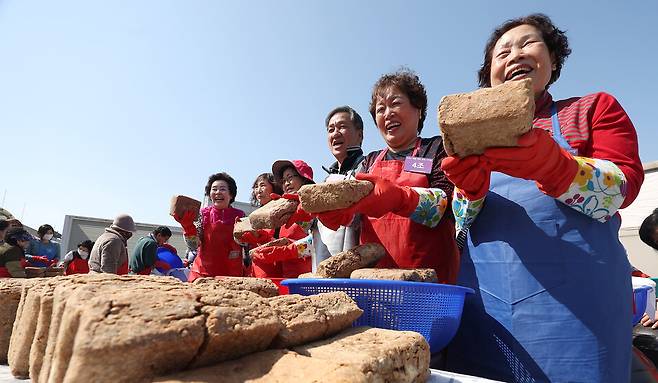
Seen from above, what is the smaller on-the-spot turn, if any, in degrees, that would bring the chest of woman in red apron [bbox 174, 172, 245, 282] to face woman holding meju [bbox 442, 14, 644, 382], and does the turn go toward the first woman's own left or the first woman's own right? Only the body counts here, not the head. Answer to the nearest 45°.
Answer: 0° — they already face them

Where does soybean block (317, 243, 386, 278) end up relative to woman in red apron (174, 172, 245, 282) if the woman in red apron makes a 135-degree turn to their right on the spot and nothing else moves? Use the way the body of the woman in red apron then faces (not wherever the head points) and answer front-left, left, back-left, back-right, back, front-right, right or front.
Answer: back-left

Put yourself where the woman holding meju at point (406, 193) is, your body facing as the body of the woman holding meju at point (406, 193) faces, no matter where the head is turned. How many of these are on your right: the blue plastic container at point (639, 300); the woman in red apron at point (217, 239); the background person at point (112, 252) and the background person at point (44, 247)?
3

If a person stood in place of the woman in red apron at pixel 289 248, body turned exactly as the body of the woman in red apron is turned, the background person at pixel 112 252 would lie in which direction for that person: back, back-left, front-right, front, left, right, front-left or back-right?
right

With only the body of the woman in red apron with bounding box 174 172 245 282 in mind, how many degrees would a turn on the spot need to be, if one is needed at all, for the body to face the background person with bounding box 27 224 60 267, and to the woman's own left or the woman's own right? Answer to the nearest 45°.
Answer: approximately 135° to the woman's own right

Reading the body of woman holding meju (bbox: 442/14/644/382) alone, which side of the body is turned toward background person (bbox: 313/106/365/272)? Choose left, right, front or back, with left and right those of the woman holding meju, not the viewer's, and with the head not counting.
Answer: right

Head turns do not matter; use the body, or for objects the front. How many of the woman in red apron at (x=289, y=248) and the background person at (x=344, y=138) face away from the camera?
0

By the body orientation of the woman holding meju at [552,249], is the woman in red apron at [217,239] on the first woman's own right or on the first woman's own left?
on the first woman's own right

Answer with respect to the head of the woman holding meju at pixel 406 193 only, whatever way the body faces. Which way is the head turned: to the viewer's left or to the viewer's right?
to the viewer's left

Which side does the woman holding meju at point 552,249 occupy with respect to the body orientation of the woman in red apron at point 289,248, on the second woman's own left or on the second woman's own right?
on the second woman's own left

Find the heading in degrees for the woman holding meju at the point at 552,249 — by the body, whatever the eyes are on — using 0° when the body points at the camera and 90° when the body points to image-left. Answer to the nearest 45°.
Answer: approximately 45°

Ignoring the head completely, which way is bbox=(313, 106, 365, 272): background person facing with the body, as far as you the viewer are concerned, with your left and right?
facing the viewer and to the left of the viewer
